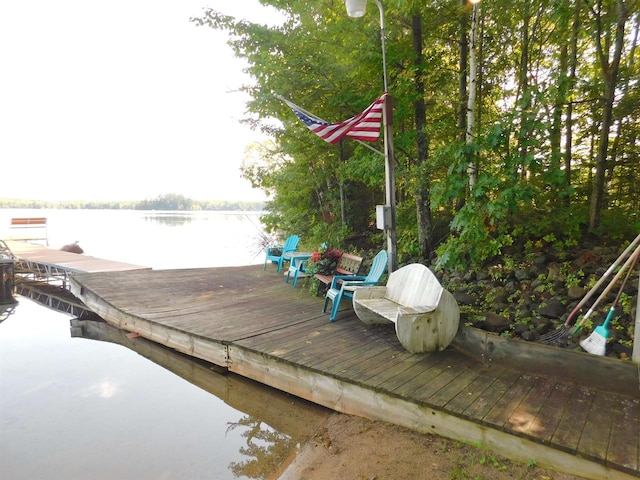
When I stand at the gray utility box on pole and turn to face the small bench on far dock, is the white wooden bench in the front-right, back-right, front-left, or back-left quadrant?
back-left

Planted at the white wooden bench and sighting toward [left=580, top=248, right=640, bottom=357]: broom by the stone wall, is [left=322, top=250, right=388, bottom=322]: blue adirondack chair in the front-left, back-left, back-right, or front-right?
back-left

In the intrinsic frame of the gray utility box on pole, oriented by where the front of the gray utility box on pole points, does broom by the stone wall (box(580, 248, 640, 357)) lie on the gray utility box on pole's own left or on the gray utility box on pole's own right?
on the gray utility box on pole's own left

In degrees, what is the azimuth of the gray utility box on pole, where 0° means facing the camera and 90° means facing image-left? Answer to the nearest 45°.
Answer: approximately 45°

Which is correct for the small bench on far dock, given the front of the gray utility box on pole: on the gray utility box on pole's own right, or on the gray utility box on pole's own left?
on the gray utility box on pole's own right
